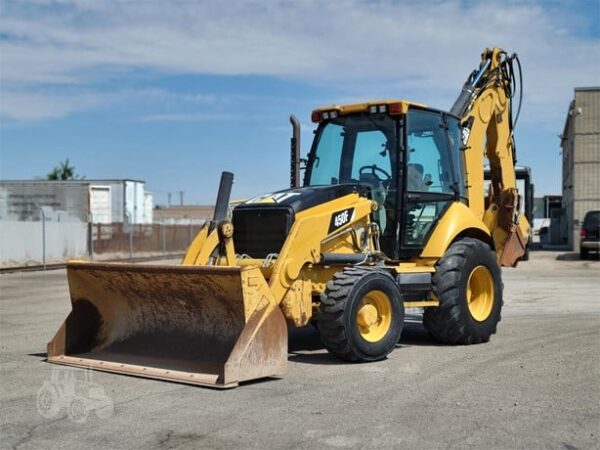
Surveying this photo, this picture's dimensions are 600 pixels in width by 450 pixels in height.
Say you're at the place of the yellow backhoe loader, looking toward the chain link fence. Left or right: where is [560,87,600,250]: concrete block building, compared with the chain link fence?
right

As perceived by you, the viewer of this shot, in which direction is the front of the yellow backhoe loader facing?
facing the viewer and to the left of the viewer

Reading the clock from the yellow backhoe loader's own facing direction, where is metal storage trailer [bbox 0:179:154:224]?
The metal storage trailer is roughly at 4 o'clock from the yellow backhoe loader.

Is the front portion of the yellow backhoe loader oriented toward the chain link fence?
no

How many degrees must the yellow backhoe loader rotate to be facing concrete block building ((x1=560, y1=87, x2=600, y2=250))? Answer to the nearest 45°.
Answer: approximately 180°
